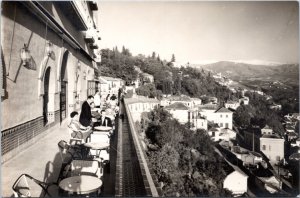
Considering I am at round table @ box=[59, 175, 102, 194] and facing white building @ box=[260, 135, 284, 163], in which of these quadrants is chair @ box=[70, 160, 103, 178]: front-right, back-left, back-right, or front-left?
front-left

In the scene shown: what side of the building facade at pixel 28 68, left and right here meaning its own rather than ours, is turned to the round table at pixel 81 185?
right

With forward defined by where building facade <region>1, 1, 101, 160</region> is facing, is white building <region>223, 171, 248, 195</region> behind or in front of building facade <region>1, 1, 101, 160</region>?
in front

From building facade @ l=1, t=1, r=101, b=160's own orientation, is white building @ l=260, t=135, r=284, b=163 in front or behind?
in front

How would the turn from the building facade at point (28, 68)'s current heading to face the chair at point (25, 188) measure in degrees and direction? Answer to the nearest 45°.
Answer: approximately 90° to its right

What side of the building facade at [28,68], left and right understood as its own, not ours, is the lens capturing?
right

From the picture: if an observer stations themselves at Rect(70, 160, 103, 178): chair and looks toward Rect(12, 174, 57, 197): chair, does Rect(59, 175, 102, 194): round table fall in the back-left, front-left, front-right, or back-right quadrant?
front-left
